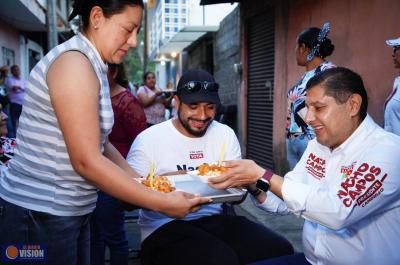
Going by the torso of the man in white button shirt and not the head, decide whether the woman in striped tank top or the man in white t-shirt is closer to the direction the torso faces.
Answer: the woman in striped tank top

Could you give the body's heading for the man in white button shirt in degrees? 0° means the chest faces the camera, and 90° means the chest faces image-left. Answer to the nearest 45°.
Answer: approximately 45°

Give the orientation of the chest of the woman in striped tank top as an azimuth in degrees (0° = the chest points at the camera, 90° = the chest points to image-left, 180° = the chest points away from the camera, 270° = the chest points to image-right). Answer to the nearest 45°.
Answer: approximately 270°

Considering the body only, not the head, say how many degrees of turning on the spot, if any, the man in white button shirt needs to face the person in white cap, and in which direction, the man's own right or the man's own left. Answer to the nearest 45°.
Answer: approximately 135° to the man's own right

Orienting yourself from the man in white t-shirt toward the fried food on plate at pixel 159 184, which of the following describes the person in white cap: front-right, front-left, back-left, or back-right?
back-left

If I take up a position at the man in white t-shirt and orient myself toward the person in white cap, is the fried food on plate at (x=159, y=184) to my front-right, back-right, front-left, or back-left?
back-right
